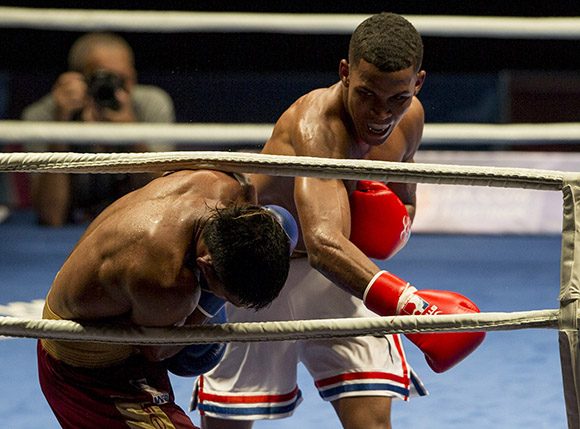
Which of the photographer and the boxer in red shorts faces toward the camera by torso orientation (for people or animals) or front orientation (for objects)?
the photographer

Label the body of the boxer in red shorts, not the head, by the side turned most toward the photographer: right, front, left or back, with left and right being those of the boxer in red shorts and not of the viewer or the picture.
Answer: left

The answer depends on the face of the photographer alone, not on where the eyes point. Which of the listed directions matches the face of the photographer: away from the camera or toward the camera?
toward the camera

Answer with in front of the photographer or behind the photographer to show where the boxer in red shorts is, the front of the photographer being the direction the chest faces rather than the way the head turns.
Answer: in front

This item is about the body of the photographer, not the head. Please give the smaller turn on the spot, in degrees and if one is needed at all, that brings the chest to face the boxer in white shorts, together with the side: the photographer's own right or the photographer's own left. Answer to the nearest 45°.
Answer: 0° — they already face them

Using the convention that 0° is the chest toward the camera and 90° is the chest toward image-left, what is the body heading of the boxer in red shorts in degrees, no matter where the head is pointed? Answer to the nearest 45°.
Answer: approximately 270°

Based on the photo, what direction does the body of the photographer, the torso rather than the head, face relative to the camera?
toward the camera

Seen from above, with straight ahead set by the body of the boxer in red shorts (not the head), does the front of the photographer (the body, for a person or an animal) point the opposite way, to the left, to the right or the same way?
to the right
